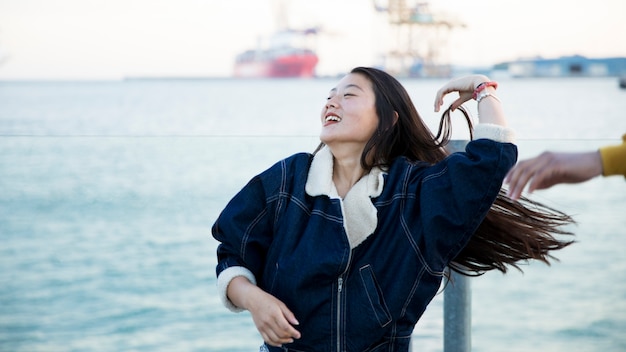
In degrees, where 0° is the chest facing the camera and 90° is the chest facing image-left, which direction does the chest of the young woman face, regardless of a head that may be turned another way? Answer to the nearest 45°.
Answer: approximately 0°

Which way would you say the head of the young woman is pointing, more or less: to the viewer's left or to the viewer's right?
to the viewer's left
